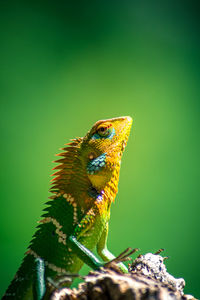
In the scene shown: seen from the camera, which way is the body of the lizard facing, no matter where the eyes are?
to the viewer's right
